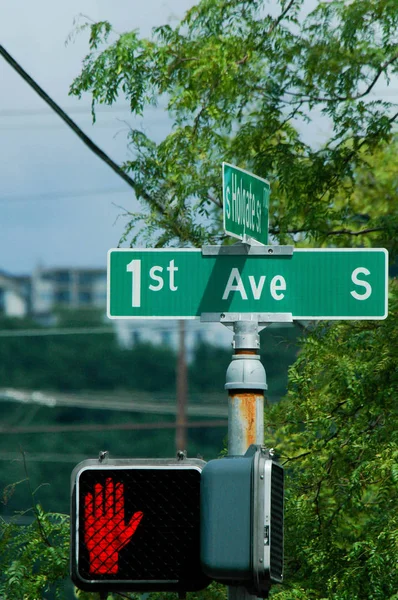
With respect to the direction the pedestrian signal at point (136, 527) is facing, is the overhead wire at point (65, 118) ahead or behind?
behind

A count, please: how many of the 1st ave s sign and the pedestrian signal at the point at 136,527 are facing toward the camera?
2

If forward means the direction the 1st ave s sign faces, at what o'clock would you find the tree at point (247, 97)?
The tree is roughly at 6 o'clock from the 1st ave s sign.

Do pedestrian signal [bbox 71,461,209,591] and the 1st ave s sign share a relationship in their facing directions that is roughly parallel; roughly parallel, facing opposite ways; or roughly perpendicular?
roughly parallel

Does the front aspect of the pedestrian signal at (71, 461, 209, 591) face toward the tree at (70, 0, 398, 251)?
no

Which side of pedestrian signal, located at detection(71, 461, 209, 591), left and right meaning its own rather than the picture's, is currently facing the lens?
front

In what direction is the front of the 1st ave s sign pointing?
toward the camera

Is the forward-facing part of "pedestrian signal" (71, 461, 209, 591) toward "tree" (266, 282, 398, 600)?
no
